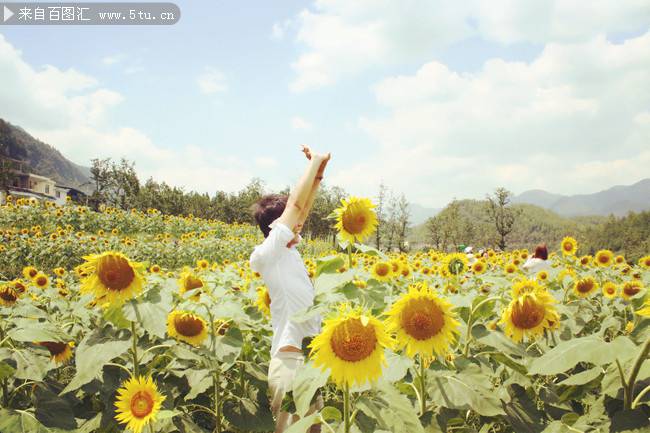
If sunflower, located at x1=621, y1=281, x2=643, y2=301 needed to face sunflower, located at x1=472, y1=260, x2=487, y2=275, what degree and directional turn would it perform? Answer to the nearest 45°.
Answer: approximately 135° to its right

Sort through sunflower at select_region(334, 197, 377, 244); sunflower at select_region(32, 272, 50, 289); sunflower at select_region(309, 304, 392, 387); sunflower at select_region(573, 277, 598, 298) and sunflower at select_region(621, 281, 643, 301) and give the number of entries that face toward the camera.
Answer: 5

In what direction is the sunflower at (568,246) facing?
toward the camera

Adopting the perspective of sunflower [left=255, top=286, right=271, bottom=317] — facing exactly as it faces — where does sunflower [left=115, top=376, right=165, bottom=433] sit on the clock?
sunflower [left=115, top=376, right=165, bottom=433] is roughly at 1 o'clock from sunflower [left=255, top=286, right=271, bottom=317].

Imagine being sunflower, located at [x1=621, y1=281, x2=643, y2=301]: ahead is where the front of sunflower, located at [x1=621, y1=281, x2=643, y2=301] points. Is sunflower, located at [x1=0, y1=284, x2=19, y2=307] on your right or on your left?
on your right

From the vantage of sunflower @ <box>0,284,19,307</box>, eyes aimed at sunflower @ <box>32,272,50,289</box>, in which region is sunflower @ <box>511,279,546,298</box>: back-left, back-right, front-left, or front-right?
back-right

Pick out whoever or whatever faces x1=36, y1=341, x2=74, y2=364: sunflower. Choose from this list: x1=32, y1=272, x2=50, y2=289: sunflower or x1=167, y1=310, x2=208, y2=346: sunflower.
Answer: x1=32, y1=272, x2=50, y2=289: sunflower

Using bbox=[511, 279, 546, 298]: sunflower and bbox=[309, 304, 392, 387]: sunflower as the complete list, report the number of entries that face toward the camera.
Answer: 2

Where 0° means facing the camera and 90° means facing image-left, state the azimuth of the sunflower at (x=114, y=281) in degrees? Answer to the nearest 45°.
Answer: approximately 315°

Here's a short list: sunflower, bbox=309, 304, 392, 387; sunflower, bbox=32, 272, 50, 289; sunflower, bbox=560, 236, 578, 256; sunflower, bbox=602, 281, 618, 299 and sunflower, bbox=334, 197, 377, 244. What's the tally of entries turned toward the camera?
5

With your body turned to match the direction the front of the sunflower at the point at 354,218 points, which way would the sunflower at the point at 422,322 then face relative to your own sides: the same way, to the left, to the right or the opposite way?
the same way

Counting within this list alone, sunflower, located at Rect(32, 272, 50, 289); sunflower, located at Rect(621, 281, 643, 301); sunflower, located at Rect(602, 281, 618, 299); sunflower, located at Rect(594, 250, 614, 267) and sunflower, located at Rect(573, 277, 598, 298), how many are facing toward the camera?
5

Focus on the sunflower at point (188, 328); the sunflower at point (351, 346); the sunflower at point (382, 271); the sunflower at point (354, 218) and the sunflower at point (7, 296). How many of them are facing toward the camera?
5

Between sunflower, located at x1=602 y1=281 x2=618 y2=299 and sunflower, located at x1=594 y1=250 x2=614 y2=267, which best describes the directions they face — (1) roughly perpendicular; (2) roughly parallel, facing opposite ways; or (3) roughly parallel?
roughly parallel

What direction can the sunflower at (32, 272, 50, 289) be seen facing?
toward the camera

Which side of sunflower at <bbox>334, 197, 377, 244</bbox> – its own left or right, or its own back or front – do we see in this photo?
front

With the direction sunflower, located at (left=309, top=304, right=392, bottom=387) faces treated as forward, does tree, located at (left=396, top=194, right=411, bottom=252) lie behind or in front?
behind

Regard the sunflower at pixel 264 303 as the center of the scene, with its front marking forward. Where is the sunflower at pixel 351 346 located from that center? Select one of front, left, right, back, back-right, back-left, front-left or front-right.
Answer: front

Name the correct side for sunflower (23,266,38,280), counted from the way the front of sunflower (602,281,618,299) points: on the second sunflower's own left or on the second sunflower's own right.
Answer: on the second sunflower's own right
